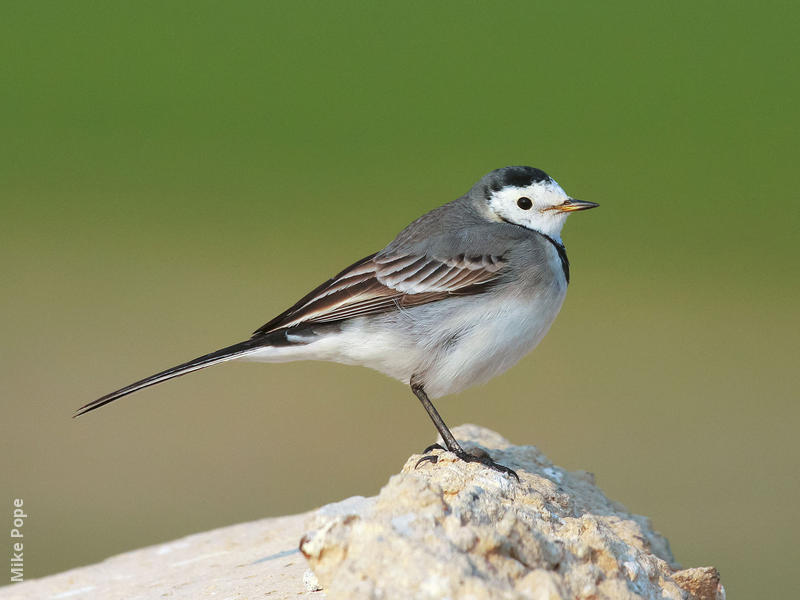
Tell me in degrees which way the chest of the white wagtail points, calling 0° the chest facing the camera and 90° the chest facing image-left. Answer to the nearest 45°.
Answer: approximately 270°

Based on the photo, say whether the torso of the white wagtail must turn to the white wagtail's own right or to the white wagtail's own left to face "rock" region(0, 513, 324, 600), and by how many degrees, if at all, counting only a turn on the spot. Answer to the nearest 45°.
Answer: approximately 180°
